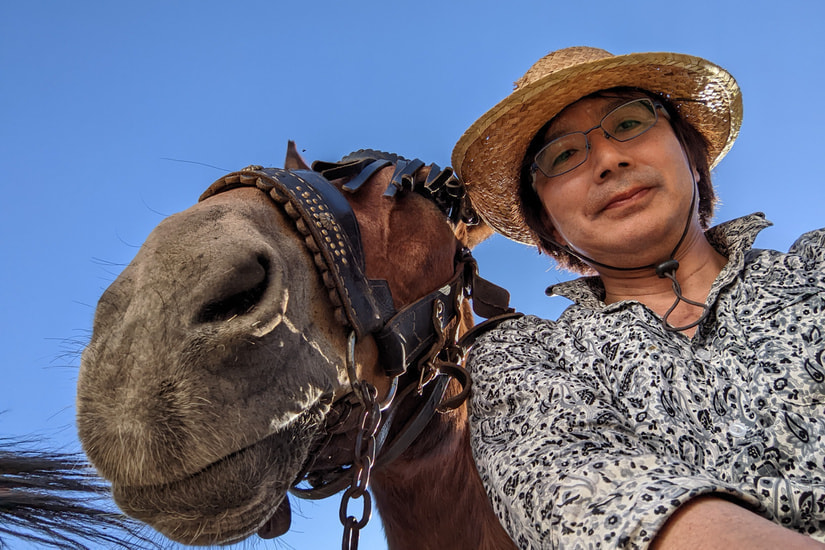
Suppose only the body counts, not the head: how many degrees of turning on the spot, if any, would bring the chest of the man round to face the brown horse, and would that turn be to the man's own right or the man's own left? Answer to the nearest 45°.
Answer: approximately 45° to the man's own right

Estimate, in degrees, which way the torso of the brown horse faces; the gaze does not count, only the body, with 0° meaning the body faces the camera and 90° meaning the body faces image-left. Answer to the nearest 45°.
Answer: approximately 45°

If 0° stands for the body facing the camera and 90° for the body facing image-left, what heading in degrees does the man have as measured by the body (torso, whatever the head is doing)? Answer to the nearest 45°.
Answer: approximately 0°

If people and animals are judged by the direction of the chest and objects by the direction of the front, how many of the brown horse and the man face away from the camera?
0
